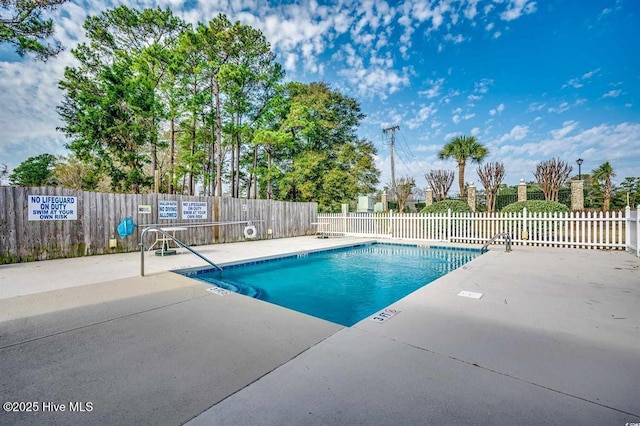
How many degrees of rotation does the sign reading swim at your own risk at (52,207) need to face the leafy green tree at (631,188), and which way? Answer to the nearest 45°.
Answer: approximately 90° to its left

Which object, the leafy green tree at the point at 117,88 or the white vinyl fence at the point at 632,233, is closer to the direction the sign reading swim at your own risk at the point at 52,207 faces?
the white vinyl fence

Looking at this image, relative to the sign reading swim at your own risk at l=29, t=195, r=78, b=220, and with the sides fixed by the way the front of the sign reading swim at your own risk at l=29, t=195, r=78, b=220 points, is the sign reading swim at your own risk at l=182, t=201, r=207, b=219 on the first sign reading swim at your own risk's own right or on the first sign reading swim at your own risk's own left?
on the first sign reading swim at your own risk's own left

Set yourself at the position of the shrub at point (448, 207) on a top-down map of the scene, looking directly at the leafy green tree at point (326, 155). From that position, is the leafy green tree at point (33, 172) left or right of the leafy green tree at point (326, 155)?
left

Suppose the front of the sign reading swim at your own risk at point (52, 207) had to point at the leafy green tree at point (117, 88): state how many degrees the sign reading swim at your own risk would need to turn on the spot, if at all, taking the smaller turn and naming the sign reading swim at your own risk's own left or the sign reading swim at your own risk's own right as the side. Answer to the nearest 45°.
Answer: approximately 180°

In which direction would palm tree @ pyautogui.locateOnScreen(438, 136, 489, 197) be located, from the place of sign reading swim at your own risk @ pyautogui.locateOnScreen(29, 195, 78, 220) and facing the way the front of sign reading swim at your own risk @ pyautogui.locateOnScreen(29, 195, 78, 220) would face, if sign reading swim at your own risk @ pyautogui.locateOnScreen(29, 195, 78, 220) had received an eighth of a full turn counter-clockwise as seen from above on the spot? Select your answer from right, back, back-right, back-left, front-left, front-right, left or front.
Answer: front-left

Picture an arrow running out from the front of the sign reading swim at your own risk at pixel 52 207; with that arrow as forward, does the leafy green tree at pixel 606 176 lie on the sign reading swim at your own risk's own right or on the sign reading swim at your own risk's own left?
on the sign reading swim at your own risk's own left

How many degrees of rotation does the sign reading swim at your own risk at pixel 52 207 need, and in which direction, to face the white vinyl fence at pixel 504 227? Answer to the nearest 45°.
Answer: approximately 45° to its left

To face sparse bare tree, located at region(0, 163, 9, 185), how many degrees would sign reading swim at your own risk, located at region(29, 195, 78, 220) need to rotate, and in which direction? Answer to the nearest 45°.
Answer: approximately 180°

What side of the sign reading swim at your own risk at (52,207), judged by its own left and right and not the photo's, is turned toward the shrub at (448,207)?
left

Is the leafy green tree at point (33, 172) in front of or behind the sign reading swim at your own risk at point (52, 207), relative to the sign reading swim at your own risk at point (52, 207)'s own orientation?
behind

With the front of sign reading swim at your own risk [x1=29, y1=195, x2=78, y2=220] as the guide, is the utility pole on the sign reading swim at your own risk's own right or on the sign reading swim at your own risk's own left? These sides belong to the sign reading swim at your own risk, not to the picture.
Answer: on the sign reading swim at your own risk's own left
